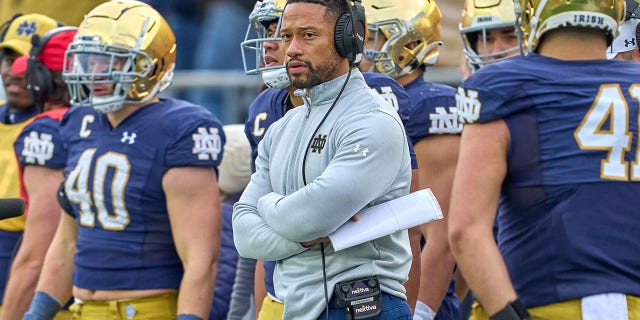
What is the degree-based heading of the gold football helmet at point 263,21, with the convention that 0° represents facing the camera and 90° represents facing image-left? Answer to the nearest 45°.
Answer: approximately 45°

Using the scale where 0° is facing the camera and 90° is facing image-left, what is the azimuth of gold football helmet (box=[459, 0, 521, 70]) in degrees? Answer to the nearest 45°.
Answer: approximately 45°

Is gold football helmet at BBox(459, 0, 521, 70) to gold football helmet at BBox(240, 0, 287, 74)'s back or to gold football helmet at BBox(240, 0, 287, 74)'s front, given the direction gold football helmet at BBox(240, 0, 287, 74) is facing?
to the back

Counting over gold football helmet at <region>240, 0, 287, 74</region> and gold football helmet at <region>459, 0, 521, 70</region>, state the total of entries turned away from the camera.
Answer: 0

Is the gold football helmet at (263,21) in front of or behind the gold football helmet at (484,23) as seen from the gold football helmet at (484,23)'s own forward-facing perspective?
in front
